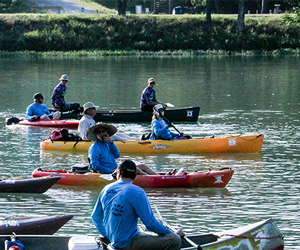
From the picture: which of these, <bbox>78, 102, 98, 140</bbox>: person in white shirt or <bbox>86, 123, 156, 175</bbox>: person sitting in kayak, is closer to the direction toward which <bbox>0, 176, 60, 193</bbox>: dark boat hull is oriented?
the person sitting in kayak

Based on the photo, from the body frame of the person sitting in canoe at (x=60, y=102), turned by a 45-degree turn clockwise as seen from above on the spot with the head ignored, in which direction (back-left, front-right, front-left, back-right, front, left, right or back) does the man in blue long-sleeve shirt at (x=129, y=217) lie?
front-right

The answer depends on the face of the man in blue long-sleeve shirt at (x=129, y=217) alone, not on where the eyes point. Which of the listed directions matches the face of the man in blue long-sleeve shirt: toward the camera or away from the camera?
away from the camera

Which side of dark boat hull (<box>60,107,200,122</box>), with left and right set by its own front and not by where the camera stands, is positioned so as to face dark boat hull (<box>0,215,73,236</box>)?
right

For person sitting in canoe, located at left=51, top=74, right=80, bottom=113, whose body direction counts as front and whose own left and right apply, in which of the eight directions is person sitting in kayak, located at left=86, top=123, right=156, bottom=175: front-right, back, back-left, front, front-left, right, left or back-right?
right

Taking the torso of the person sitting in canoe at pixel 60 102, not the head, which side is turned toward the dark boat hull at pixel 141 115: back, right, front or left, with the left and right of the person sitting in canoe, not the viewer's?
front
